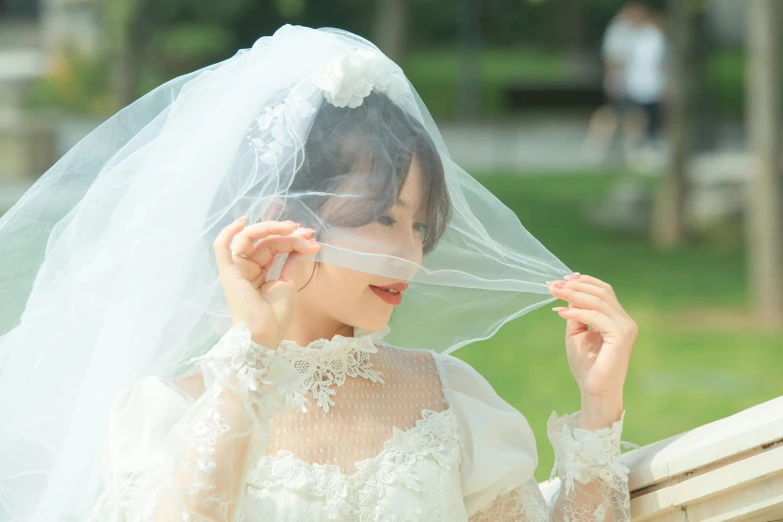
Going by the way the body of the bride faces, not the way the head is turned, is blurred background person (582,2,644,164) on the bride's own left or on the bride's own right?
on the bride's own left

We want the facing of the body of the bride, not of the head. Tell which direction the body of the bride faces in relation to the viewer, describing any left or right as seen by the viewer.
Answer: facing the viewer and to the right of the viewer

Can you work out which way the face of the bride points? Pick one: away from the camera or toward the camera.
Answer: toward the camera

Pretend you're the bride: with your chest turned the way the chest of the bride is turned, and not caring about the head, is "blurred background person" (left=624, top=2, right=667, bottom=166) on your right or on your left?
on your left
